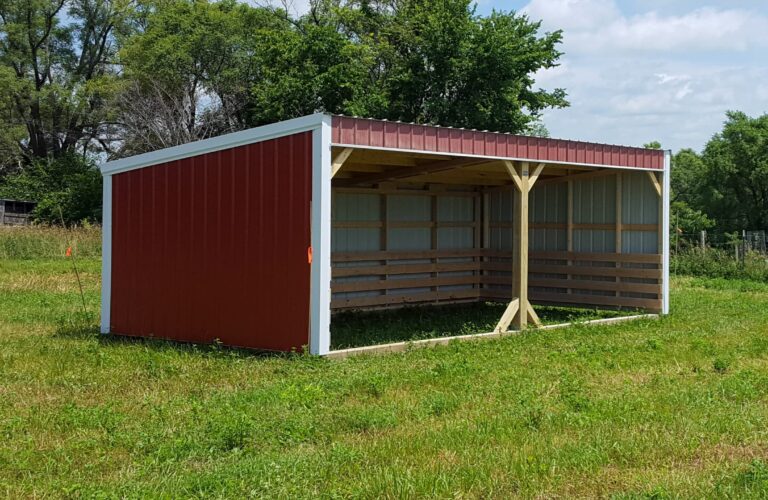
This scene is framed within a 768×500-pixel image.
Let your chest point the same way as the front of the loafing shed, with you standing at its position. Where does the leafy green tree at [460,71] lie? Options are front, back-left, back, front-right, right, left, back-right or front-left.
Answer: back-left

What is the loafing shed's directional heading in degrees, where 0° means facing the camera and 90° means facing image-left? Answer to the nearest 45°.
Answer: approximately 315°

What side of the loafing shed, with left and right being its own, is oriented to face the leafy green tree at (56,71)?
back

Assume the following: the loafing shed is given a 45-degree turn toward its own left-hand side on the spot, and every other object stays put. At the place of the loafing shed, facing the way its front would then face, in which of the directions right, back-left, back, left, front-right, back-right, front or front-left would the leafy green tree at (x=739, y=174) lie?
front-left

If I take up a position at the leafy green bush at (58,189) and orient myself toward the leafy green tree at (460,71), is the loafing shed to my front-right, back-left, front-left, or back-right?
front-right

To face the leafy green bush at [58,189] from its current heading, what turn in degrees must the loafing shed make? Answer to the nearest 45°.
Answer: approximately 180°
